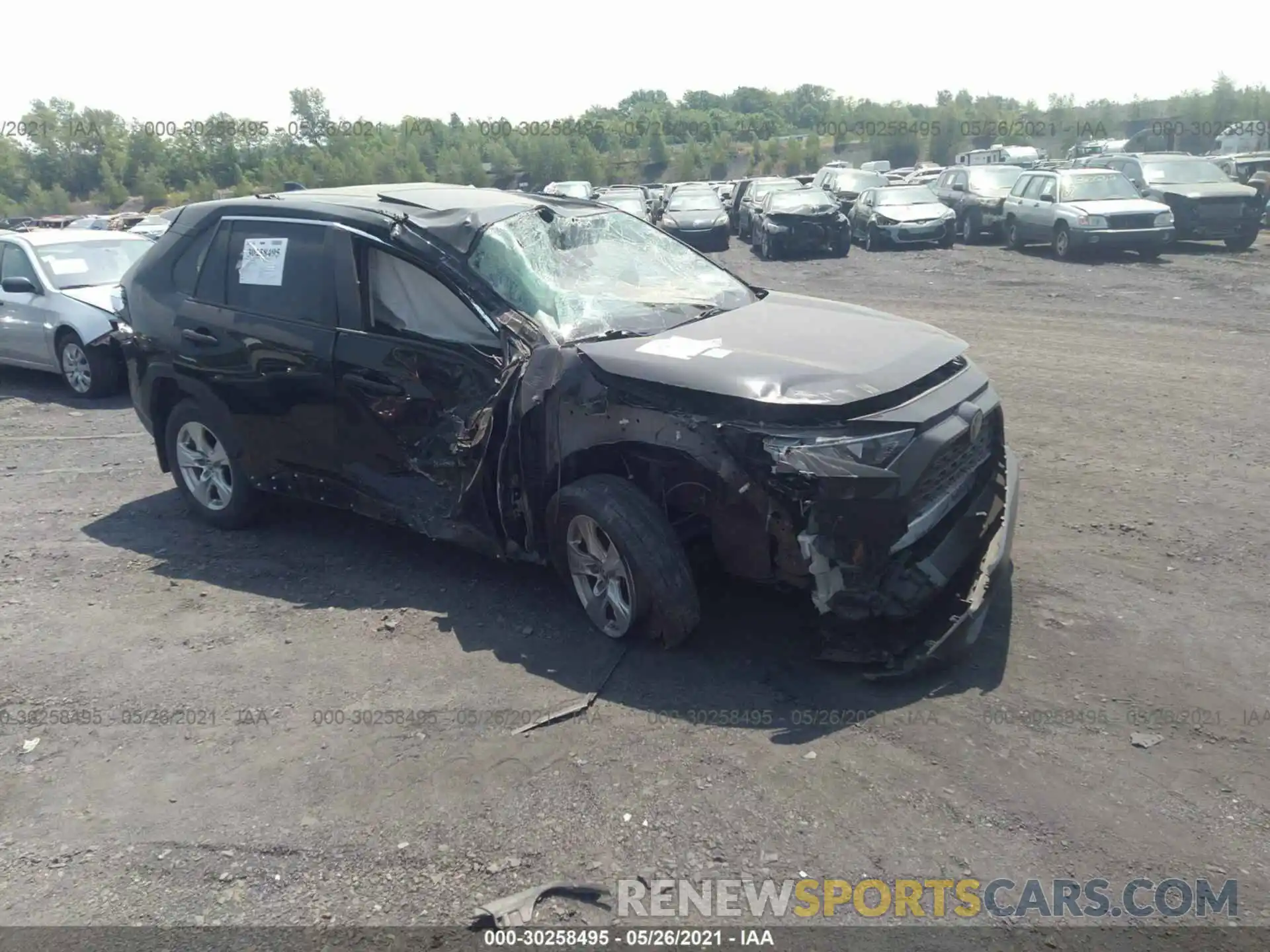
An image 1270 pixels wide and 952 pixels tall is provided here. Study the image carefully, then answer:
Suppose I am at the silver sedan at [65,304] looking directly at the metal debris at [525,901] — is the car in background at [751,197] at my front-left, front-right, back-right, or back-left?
back-left

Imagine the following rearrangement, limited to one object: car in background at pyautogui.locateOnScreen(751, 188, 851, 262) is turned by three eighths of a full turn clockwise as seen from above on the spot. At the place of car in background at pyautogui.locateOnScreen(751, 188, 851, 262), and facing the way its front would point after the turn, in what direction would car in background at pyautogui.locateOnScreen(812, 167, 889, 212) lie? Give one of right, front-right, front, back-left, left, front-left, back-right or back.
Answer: front-right

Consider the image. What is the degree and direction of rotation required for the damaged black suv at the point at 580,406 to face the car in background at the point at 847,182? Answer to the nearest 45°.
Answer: approximately 135° to its left

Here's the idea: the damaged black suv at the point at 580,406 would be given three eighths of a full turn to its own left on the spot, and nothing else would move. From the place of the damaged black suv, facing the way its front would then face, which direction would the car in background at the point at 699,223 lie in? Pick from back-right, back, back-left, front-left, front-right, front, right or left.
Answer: front

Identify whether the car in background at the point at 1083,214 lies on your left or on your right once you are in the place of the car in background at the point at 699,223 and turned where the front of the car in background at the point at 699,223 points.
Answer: on your left

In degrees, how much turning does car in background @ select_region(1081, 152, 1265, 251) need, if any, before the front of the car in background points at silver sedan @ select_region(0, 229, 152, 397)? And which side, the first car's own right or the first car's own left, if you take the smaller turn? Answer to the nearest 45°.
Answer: approximately 90° to the first car's own right

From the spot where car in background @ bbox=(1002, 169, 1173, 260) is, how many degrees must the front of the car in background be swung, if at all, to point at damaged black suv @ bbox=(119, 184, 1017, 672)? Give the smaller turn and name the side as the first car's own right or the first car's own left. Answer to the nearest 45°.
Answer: approximately 45° to the first car's own right

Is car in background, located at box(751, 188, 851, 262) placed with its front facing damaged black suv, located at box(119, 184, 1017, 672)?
yes

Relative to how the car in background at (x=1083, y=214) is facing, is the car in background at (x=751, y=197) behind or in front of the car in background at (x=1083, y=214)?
behind

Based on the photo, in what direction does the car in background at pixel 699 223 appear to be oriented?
toward the camera

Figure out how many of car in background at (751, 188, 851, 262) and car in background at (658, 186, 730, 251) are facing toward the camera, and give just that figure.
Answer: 2

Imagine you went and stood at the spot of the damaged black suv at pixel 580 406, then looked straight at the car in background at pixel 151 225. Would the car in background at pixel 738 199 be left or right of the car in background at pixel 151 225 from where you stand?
right

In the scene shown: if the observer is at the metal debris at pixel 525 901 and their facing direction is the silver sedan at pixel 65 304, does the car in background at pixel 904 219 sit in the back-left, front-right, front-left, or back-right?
front-right

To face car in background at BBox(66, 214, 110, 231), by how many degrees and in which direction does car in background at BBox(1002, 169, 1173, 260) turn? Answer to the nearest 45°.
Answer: approximately 135° to its right

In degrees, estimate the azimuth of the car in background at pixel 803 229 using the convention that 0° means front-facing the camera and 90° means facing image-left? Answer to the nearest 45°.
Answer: approximately 0°
